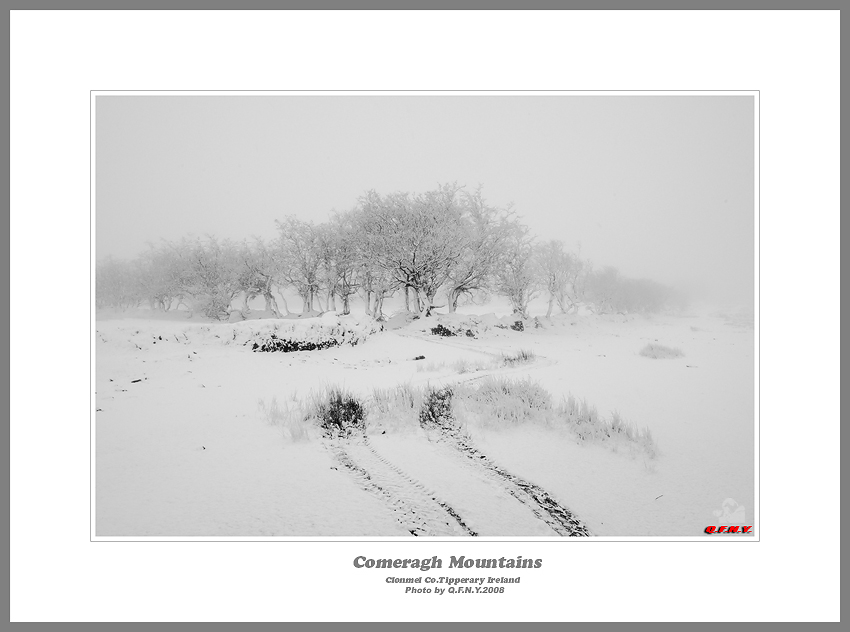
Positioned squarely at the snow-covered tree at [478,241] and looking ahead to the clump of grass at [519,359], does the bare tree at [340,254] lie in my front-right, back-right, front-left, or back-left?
back-right

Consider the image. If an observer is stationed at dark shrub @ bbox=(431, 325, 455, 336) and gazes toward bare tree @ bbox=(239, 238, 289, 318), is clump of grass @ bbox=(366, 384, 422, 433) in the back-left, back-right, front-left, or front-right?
back-left
